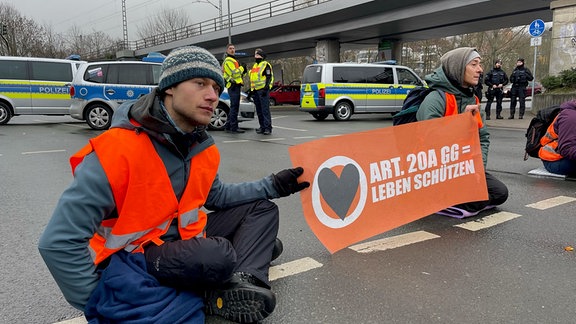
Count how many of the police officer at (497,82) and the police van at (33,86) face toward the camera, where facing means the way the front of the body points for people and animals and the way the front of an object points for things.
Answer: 1

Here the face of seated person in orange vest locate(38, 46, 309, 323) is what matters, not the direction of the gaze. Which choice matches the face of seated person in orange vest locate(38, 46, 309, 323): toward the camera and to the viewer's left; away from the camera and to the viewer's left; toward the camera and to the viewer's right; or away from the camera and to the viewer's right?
toward the camera and to the viewer's right

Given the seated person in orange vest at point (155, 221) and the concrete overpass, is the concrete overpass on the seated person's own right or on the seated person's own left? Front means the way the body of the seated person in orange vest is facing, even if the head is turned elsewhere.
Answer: on the seated person's own left

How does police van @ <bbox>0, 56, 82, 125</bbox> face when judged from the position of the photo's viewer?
facing to the right of the viewer

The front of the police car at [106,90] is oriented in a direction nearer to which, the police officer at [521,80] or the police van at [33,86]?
the police officer

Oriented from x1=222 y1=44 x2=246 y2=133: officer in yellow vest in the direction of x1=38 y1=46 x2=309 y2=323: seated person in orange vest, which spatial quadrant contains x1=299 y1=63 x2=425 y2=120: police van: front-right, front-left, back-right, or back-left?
back-left

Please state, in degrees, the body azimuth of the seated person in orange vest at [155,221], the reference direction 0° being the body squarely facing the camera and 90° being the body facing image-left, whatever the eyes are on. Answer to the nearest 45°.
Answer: approximately 315°

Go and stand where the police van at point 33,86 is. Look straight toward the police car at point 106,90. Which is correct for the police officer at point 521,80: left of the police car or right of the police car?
left

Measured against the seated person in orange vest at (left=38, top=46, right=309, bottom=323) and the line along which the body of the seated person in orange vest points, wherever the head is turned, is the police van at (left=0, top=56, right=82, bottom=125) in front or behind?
behind

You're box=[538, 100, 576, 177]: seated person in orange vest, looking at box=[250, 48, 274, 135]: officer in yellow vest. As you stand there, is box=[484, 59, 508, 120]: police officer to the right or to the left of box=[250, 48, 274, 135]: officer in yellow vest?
right
